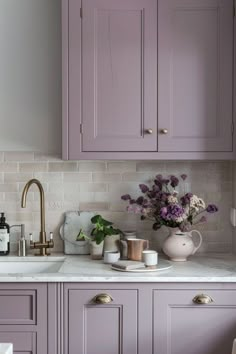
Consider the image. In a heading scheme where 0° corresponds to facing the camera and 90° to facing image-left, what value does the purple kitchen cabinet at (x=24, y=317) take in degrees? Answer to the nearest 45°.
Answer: approximately 0°

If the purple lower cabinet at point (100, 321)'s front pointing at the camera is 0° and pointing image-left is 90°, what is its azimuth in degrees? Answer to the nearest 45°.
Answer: approximately 0°

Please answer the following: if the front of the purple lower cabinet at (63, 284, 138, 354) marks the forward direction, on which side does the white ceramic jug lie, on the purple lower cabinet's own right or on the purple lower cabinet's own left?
on the purple lower cabinet's own left

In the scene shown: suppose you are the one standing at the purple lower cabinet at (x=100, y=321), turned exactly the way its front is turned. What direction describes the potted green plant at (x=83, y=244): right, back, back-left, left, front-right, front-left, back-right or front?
back
